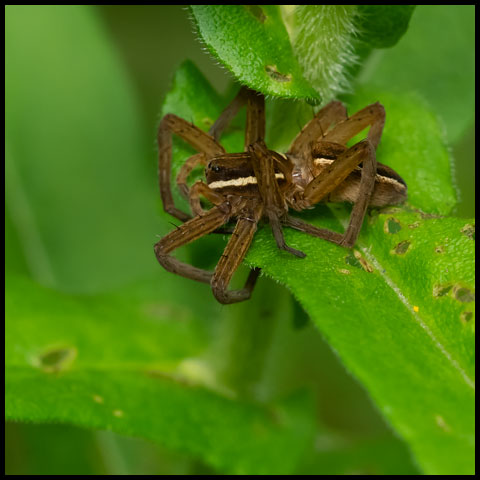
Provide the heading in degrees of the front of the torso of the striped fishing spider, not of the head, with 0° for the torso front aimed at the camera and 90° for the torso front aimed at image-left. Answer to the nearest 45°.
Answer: approximately 90°

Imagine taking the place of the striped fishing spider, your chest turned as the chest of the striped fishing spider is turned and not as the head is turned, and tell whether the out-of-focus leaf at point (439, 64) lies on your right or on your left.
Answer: on your right

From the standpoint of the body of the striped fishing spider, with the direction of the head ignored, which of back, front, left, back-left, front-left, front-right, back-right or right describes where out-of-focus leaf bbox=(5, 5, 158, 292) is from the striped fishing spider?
front-right
